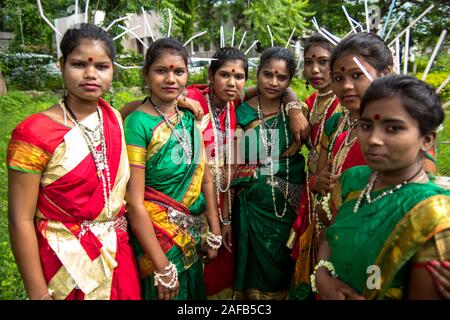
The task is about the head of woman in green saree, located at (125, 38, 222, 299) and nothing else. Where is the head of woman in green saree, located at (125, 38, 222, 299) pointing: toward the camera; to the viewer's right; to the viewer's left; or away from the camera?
toward the camera

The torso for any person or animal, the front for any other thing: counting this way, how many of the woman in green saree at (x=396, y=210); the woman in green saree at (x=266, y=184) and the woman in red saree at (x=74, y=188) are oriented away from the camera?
0

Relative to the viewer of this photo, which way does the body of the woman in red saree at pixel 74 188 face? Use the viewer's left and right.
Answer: facing the viewer and to the right of the viewer

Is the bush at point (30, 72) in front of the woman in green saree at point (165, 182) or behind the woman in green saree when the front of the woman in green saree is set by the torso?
behind

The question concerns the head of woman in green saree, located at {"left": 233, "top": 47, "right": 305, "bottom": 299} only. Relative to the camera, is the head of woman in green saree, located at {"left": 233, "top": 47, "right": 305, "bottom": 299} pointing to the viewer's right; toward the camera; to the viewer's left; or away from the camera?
toward the camera

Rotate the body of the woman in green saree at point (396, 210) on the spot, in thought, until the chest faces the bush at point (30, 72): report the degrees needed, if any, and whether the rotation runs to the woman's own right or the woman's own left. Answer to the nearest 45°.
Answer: approximately 90° to the woman's own right

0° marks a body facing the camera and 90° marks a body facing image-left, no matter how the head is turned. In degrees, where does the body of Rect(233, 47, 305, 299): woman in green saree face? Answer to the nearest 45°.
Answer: approximately 0°

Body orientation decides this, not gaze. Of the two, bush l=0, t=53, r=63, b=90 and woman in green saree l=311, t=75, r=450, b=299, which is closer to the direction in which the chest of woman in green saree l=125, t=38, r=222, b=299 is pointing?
the woman in green saree

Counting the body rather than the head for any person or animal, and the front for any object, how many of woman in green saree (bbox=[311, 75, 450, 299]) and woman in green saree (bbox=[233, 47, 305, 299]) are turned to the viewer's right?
0

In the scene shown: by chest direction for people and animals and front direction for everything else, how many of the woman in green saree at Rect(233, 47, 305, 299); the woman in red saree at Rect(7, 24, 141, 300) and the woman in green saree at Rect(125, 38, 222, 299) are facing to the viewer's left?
0

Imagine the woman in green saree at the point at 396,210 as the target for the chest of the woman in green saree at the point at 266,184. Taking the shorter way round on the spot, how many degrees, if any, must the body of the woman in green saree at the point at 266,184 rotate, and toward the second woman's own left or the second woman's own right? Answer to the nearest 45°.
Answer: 0° — they already face them

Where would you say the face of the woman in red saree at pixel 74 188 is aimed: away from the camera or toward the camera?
toward the camera

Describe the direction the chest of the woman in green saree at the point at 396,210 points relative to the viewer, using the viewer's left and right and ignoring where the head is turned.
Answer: facing the viewer and to the left of the viewer

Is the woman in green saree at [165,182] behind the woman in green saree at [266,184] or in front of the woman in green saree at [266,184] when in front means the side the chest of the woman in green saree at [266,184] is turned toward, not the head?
in front
